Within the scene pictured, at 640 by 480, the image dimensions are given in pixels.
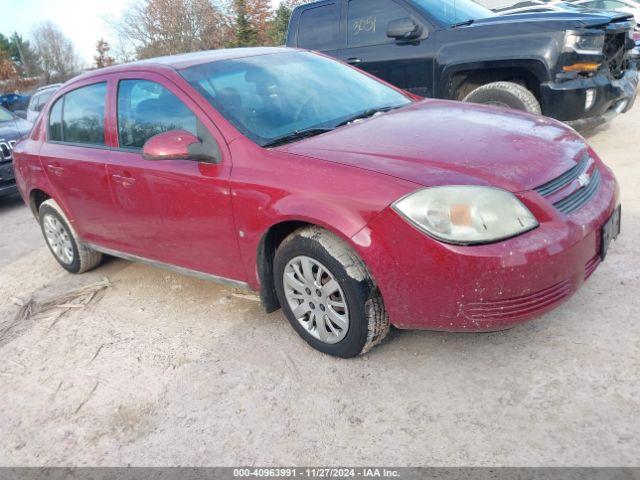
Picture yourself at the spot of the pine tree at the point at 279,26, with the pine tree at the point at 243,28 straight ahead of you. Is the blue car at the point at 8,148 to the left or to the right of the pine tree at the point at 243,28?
left

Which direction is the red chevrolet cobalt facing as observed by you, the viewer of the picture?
facing the viewer and to the right of the viewer

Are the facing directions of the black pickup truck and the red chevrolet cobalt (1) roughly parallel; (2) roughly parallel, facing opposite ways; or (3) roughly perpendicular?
roughly parallel

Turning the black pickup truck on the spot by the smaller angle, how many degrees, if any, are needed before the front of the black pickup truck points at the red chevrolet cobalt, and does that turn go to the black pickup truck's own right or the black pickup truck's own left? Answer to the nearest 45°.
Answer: approximately 45° to the black pickup truck's own right

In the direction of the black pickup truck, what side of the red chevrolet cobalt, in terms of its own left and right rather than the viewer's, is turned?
left

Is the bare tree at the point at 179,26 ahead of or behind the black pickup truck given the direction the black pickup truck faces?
behind

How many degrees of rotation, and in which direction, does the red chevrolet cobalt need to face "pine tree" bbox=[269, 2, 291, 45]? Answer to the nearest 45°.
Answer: approximately 135° to its left

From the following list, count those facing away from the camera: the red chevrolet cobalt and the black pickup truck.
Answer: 0

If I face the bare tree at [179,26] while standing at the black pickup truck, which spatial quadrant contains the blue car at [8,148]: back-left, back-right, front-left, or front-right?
front-left

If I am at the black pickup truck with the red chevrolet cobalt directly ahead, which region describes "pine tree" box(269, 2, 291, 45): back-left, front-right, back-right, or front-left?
back-right

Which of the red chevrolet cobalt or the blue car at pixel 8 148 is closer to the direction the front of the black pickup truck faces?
the red chevrolet cobalt

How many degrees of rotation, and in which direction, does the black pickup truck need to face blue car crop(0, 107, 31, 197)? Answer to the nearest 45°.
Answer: approximately 135° to its right

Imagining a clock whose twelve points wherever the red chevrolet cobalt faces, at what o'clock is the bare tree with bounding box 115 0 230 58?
The bare tree is roughly at 7 o'clock from the red chevrolet cobalt.
